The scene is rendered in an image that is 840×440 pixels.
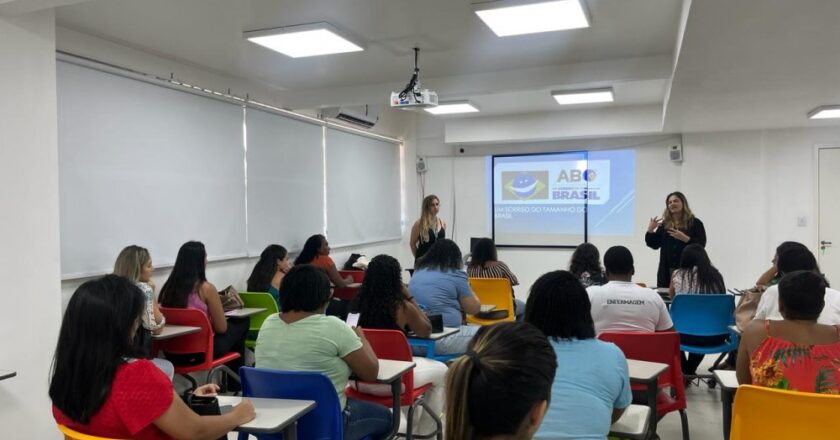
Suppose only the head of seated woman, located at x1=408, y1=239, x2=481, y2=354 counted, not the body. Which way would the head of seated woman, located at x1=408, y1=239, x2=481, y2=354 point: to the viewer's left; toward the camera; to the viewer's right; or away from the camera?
away from the camera

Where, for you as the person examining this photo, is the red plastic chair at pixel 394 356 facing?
facing away from the viewer and to the right of the viewer

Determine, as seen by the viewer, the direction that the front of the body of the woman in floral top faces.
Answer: away from the camera

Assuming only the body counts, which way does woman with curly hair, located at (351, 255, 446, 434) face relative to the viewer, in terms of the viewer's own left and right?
facing away from the viewer and to the right of the viewer

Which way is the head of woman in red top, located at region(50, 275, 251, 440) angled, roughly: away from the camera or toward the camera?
away from the camera

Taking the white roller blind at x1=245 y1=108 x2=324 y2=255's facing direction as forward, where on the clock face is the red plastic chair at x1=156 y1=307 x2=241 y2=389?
The red plastic chair is roughly at 2 o'clock from the white roller blind.

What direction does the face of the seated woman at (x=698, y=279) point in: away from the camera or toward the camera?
away from the camera

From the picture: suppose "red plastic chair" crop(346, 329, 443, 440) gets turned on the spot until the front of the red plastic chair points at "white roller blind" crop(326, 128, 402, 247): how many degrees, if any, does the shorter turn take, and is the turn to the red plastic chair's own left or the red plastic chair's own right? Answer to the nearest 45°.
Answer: approximately 45° to the red plastic chair's own left

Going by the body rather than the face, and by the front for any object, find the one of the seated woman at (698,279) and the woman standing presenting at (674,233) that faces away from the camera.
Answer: the seated woman

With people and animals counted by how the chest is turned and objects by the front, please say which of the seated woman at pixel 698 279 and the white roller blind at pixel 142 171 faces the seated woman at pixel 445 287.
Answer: the white roller blind

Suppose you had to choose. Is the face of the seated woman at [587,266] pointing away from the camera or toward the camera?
away from the camera

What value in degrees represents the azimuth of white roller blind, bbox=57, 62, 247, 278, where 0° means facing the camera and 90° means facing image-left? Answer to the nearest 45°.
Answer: approximately 315°

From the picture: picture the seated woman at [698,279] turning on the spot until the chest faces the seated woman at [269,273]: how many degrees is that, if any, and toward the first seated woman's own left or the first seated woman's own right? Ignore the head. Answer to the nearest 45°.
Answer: approximately 90° to the first seated woman's own left

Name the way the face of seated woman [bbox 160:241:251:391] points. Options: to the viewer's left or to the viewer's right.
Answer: to the viewer's right

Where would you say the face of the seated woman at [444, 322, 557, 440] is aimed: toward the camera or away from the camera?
away from the camera

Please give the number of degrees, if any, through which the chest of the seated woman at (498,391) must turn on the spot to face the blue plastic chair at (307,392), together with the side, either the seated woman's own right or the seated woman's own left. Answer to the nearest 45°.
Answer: approximately 90° to the seated woman's own left
